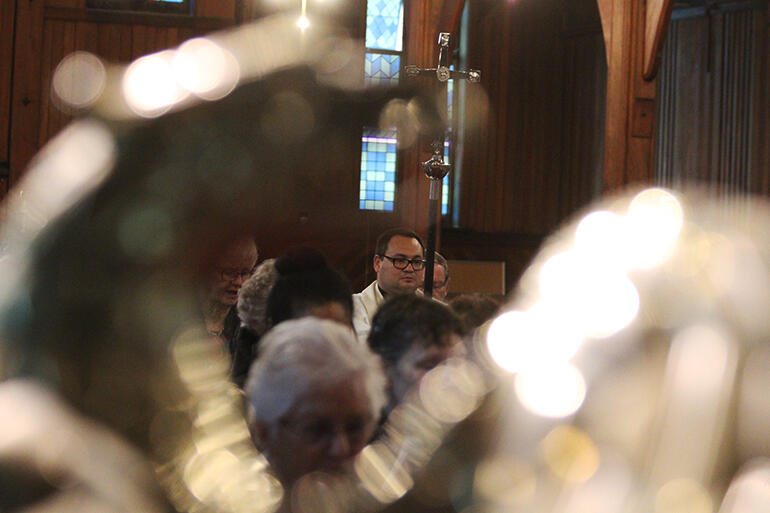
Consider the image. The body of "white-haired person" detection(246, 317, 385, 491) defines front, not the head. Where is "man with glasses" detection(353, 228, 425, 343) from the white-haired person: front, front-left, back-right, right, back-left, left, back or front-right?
back-left

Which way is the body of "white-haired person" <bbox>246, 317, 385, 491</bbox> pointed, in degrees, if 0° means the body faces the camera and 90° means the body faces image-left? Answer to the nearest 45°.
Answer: approximately 315°

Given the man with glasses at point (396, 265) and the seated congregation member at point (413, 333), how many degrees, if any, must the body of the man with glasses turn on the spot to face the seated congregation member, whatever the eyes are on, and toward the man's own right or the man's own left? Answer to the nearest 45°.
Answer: approximately 45° to the man's own right

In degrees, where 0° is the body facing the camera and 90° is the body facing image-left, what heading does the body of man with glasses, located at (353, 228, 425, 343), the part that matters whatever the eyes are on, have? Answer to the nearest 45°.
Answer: approximately 315°

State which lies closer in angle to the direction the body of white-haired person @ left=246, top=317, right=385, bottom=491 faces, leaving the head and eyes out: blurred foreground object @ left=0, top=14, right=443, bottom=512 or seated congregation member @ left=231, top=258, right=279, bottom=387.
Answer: the blurred foreground object

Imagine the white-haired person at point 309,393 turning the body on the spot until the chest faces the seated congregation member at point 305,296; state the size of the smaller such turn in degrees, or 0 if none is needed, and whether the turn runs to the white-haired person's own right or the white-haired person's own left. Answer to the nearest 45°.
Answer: approximately 135° to the white-haired person's own left
